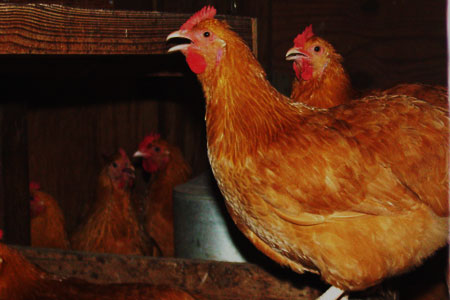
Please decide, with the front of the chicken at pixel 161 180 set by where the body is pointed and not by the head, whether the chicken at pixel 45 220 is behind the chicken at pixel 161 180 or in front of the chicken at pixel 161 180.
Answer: in front

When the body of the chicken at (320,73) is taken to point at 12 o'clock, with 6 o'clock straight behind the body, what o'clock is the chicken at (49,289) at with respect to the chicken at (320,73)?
the chicken at (49,289) is roughly at 10 o'clock from the chicken at (320,73).

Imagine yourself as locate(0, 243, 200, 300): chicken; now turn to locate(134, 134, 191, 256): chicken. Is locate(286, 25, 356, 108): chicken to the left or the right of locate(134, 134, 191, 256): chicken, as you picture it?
right

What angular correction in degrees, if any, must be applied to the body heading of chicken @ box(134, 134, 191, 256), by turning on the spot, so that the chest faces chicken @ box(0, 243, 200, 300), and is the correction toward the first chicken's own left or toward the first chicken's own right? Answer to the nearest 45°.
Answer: approximately 90° to the first chicken's own left

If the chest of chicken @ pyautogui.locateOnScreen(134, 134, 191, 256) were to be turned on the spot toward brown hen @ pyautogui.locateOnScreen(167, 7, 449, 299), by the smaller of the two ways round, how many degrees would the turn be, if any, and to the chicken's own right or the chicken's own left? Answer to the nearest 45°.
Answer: approximately 90° to the chicken's own left

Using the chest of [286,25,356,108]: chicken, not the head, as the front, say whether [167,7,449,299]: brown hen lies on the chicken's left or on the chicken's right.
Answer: on the chicken's left

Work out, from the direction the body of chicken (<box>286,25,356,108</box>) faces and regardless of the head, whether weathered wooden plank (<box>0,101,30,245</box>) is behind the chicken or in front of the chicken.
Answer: in front

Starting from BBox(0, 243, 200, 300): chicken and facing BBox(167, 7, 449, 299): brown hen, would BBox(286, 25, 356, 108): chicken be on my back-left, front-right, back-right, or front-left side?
front-left

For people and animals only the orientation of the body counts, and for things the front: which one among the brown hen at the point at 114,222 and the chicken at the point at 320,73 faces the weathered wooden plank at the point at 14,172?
the chicken

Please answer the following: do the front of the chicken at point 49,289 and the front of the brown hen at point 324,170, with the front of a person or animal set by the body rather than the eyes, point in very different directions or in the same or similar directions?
same or similar directions

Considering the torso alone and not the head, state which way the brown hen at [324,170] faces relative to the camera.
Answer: to the viewer's left

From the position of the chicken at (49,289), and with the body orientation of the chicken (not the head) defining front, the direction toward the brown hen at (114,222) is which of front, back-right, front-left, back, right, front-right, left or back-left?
right

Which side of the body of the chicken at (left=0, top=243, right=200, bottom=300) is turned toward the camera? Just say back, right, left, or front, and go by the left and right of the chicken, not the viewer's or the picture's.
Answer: left
